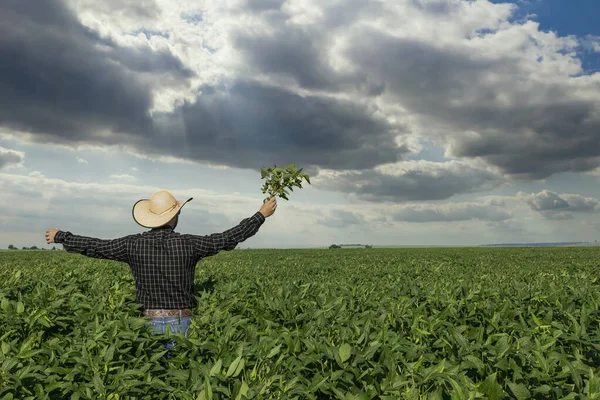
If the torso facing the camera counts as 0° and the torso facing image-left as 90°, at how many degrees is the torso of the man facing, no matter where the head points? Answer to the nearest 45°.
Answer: approximately 180°
